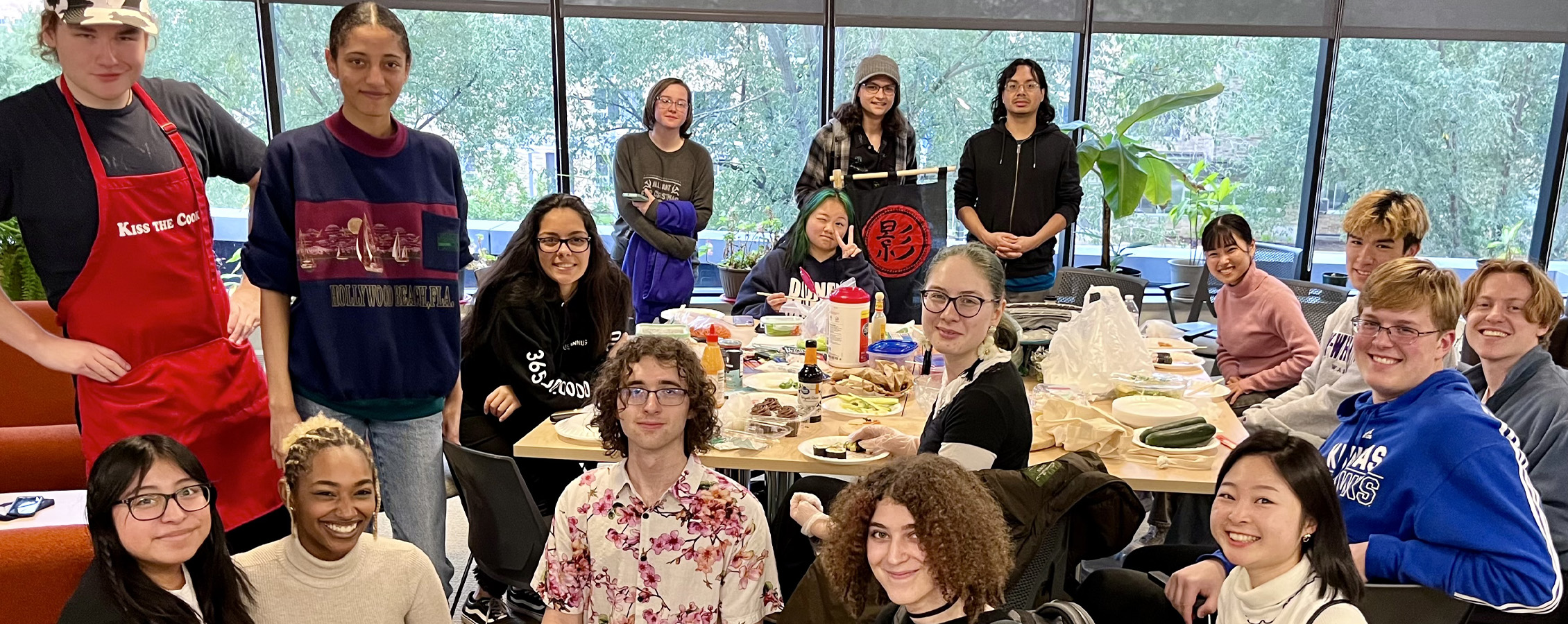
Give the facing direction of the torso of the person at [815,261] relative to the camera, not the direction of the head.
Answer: toward the camera

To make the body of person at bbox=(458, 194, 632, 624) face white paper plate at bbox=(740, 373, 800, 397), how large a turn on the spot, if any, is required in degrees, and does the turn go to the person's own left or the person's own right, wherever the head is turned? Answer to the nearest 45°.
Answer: approximately 45° to the person's own left

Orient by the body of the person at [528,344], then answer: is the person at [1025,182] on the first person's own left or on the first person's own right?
on the first person's own left

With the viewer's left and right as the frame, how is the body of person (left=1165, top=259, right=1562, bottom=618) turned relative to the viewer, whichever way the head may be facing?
facing the viewer and to the left of the viewer

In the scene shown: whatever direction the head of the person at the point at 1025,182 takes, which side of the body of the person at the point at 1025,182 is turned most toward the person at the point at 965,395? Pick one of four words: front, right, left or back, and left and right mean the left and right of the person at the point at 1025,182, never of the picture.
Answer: front

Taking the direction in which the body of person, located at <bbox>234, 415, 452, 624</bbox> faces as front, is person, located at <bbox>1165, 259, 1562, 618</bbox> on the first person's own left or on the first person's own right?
on the first person's own left

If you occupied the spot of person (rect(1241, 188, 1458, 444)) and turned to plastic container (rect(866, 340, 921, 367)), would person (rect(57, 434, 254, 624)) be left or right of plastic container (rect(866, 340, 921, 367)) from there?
left

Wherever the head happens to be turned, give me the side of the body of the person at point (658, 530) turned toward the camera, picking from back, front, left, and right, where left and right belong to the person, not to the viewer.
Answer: front
